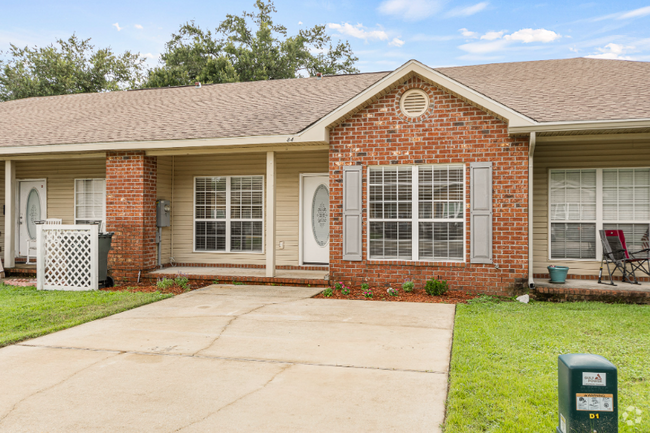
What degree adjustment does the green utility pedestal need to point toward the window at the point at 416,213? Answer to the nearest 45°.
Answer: approximately 135° to its right

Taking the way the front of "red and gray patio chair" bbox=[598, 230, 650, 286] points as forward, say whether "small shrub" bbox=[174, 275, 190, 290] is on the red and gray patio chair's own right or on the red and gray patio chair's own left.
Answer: on the red and gray patio chair's own right

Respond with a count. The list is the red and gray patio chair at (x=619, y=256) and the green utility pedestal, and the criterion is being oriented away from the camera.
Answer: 0

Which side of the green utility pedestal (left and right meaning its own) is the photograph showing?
front

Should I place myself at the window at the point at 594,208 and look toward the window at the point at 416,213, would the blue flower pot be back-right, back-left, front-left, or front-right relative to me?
front-left

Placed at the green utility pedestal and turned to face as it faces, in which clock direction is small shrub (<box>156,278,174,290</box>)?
The small shrub is roughly at 4 o'clock from the green utility pedestal.

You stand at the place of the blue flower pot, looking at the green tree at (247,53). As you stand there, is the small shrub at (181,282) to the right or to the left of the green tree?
left

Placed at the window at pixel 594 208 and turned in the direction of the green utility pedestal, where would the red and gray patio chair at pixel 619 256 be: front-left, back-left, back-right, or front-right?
front-left

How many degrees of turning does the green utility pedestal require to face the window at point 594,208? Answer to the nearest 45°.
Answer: approximately 180°
